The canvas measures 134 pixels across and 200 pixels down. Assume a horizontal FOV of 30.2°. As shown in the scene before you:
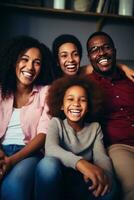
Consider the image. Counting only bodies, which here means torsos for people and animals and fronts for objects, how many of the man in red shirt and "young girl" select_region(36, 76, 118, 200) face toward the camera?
2

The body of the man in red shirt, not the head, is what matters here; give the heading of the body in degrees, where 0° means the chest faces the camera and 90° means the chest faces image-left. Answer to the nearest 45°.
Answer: approximately 0°
